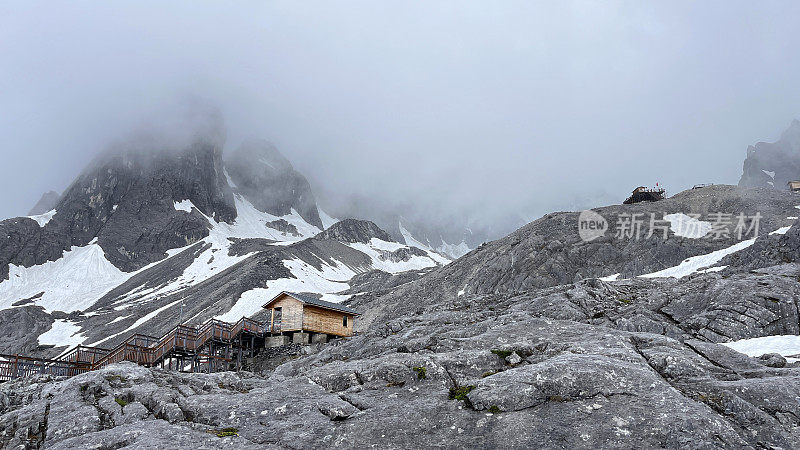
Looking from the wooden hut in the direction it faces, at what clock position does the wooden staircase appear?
The wooden staircase is roughly at 1 o'clock from the wooden hut.

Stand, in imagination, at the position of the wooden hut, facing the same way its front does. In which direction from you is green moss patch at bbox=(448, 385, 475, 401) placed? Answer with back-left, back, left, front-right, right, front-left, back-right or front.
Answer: front-left

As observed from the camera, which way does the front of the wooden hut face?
facing the viewer and to the left of the viewer

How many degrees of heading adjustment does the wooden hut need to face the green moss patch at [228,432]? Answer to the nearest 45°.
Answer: approximately 45° to its left
